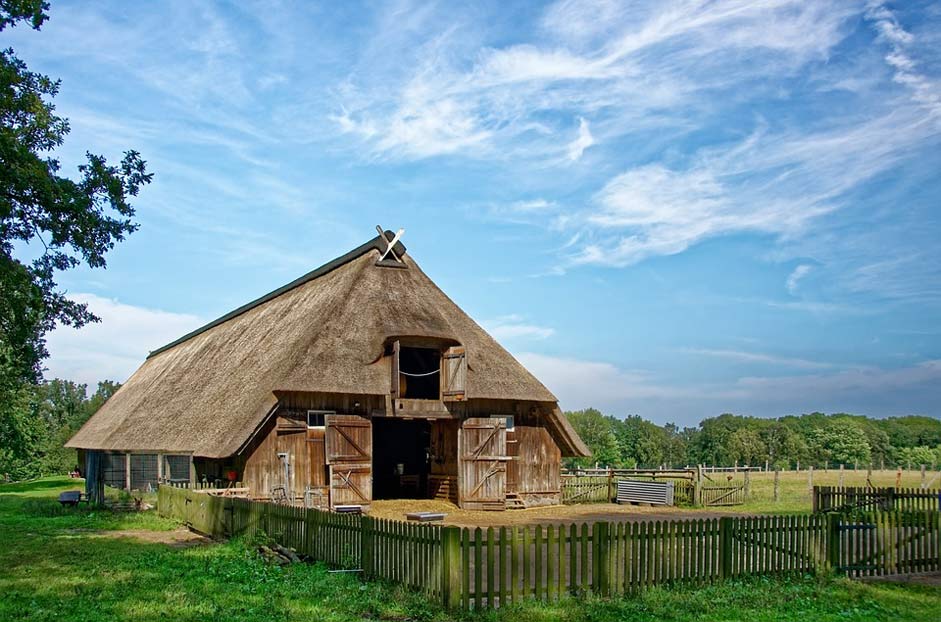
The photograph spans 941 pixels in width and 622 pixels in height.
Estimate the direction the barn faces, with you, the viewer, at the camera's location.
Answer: facing the viewer and to the right of the viewer

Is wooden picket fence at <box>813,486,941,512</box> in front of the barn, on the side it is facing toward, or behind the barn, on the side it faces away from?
in front

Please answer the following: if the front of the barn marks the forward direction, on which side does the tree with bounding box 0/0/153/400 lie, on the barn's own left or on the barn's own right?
on the barn's own right

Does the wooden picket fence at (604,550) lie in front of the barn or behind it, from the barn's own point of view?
in front
